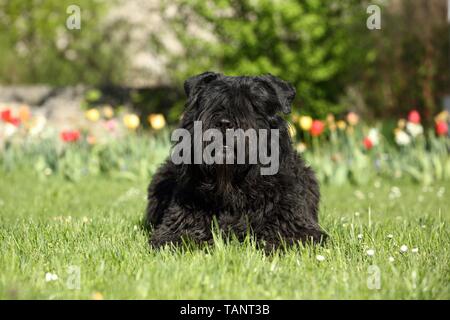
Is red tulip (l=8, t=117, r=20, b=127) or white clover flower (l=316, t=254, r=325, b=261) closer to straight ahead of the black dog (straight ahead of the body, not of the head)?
the white clover flower

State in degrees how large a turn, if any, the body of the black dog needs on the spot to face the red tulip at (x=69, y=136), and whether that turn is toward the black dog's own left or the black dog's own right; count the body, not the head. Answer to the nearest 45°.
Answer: approximately 135° to the black dog's own right

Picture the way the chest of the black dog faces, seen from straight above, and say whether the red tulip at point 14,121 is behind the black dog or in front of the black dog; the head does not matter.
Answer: behind

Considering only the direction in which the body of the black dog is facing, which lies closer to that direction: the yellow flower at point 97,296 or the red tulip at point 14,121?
the yellow flower

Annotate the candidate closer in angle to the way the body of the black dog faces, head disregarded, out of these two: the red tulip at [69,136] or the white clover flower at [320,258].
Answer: the white clover flower

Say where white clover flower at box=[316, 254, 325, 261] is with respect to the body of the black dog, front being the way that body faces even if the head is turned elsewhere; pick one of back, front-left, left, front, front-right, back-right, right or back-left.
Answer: front-left

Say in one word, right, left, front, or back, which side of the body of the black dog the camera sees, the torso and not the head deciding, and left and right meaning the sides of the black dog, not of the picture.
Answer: front

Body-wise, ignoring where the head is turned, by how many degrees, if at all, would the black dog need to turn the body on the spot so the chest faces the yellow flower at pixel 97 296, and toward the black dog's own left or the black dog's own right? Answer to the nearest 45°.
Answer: approximately 45° to the black dog's own right
